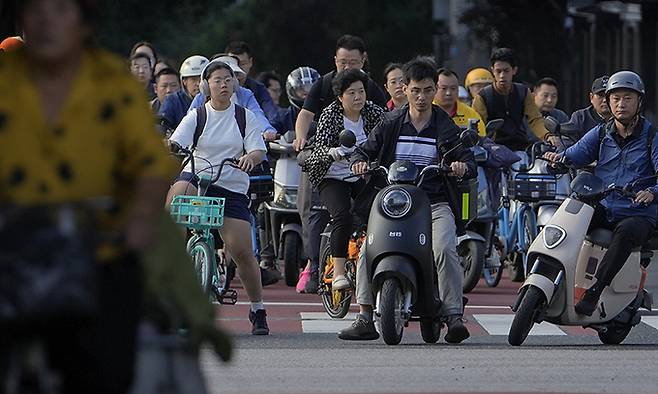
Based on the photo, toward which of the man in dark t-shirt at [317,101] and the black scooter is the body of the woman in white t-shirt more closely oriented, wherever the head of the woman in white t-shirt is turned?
the black scooter

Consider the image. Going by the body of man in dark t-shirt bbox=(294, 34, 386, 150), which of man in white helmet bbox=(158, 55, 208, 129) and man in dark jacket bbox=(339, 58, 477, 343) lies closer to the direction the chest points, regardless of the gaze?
the man in dark jacket

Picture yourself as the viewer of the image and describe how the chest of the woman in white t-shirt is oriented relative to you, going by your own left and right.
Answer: facing the viewer

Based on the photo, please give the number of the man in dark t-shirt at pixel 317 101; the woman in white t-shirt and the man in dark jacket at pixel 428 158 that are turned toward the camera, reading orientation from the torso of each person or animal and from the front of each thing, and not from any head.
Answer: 3

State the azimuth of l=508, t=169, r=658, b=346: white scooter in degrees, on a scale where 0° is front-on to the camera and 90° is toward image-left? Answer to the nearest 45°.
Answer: approximately 45°

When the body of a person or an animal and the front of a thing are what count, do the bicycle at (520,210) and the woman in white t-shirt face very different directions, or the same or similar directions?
same or similar directions

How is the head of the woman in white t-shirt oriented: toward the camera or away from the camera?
toward the camera

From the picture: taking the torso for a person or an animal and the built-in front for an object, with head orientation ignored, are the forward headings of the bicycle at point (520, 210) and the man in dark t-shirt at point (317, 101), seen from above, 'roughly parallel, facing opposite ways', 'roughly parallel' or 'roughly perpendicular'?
roughly parallel

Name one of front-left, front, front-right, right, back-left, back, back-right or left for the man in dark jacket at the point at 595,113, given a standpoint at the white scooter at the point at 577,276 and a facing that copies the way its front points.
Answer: back-right

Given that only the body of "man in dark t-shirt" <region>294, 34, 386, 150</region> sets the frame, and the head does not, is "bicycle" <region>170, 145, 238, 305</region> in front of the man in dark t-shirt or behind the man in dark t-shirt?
in front

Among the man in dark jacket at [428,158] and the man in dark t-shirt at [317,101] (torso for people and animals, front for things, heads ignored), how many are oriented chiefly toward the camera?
2

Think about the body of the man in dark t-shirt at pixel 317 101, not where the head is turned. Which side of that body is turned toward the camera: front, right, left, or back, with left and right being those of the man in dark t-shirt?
front

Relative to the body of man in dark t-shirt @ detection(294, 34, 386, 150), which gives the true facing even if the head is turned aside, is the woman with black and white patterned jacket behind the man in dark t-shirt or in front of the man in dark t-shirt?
in front

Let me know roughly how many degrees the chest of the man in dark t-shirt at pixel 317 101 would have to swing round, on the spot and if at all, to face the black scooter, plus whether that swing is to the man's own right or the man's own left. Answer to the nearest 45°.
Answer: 0° — they already face it

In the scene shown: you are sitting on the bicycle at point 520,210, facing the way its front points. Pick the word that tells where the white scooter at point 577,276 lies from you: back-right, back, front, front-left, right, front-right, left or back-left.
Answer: front
